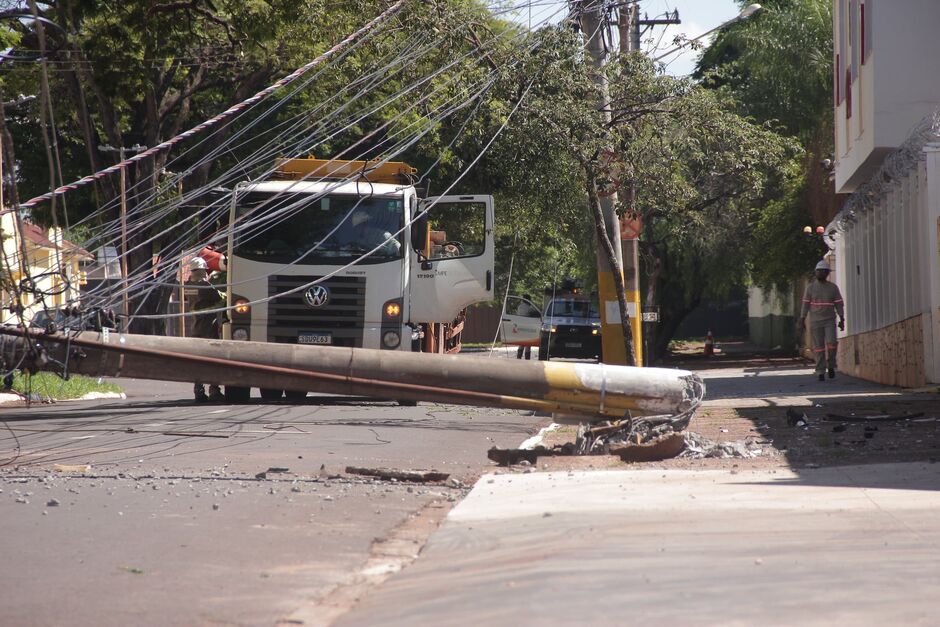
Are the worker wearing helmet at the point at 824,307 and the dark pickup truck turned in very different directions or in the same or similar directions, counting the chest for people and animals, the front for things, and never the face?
same or similar directions

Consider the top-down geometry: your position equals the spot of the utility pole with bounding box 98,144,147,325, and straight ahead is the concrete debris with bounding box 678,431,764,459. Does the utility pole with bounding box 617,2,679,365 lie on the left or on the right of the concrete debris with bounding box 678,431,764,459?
left

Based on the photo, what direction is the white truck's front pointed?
toward the camera

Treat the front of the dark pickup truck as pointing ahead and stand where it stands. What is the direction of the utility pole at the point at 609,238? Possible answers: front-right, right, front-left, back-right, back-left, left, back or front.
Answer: front

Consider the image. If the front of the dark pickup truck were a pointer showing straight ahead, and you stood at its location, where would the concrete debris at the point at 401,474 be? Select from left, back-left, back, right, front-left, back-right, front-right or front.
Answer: front

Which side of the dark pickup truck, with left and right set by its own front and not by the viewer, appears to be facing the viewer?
front

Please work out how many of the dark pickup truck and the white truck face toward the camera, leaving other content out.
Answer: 2

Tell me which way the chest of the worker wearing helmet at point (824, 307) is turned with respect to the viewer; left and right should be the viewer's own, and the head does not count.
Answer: facing the viewer

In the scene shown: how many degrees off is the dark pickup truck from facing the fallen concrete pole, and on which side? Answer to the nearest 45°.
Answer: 0° — it already faces it

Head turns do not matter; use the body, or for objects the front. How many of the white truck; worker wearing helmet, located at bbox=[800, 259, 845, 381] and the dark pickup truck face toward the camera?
3

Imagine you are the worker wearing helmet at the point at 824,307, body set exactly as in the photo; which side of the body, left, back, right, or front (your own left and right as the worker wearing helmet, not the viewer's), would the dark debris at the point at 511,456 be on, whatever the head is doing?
front

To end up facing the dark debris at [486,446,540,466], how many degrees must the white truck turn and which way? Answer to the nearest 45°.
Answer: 0° — it already faces it

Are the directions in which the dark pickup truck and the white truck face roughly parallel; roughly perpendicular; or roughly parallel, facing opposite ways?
roughly parallel

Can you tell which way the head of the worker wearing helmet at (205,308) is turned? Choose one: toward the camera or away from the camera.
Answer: toward the camera
